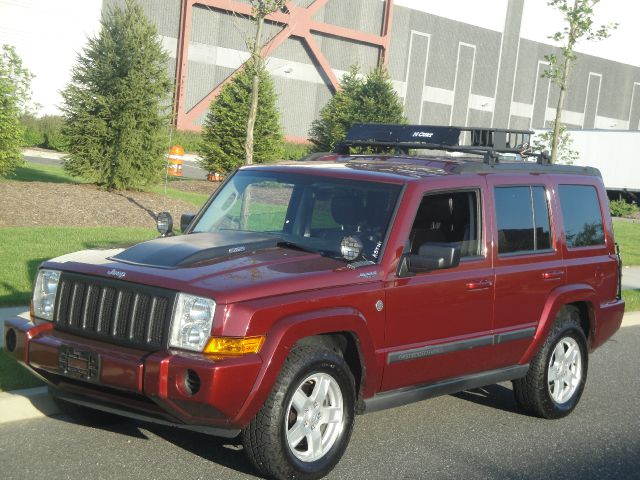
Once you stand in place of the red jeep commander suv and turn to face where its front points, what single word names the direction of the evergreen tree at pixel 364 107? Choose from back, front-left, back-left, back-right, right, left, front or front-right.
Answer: back-right

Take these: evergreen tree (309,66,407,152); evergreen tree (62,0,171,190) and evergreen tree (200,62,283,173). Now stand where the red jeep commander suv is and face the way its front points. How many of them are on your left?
0

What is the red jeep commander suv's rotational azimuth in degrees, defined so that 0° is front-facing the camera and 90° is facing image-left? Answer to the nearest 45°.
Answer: approximately 45°

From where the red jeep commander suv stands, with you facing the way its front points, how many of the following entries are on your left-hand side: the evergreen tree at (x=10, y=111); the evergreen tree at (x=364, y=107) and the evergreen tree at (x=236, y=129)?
0

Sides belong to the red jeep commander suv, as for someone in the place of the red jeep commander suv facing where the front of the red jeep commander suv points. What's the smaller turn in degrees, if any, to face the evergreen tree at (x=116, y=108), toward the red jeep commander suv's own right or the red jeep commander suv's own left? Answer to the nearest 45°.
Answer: approximately 135° to the red jeep commander suv's own right

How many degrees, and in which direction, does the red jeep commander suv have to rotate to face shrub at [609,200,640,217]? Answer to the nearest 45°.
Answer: approximately 135° to its right

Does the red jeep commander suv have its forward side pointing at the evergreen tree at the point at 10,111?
no

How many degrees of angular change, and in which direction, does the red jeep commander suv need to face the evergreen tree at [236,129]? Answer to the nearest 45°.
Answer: approximately 135° to its right

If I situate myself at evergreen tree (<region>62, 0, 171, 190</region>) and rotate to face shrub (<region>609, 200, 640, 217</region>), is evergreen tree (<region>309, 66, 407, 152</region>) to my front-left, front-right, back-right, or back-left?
front-left

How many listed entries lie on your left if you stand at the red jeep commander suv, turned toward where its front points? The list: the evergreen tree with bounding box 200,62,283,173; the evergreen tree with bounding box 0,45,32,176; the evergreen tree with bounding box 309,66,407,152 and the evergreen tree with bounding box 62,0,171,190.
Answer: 0
